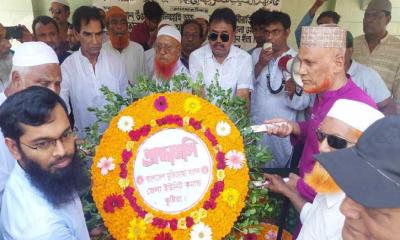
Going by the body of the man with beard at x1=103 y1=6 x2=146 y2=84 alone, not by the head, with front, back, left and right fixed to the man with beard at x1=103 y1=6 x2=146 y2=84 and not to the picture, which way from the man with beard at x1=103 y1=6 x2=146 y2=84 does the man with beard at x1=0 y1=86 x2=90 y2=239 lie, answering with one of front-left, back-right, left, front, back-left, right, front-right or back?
front

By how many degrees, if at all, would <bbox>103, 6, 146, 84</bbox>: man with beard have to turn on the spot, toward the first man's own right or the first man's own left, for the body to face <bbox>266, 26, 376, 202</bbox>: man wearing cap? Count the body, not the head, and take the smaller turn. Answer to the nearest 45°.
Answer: approximately 45° to the first man's own left

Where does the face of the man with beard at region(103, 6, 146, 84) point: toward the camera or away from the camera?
toward the camera

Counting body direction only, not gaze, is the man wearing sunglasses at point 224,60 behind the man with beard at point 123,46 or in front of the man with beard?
in front

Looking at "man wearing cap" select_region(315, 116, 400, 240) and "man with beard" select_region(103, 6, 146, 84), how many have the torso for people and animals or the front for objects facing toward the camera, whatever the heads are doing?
1

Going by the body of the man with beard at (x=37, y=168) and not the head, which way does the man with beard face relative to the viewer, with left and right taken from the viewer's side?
facing the viewer and to the right of the viewer

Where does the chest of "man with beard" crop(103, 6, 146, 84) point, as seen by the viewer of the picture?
toward the camera

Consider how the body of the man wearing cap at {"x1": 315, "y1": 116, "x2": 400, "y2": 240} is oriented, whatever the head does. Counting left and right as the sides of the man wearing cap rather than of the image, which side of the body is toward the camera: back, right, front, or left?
left

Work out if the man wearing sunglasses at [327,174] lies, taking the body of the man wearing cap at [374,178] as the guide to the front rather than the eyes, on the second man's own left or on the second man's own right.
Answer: on the second man's own right

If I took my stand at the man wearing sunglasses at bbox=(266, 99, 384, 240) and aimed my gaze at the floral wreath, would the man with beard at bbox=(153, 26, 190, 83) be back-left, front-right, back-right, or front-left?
front-right

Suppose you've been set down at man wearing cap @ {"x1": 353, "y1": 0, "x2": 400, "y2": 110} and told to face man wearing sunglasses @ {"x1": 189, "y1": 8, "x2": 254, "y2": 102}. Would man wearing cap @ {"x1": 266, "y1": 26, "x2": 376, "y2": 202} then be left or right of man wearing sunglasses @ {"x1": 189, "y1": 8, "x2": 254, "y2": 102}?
left

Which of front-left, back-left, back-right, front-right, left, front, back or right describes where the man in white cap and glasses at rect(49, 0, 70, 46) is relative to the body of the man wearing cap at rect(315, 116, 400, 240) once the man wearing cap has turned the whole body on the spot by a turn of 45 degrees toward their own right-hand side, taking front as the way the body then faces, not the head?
front

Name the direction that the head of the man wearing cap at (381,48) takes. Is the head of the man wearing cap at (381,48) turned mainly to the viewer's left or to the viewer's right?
to the viewer's left

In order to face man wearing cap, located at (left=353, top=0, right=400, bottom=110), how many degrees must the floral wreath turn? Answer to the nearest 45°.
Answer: approximately 135° to its left

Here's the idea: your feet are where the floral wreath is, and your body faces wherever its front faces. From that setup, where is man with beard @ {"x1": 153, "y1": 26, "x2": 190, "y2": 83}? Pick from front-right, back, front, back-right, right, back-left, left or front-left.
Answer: back

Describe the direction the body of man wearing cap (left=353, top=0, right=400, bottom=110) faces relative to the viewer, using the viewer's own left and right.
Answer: facing the viewer and to the left of the viewer

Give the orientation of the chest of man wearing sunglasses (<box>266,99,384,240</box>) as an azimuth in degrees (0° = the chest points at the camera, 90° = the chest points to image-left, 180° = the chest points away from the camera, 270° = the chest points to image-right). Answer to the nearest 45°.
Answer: approximately 45°

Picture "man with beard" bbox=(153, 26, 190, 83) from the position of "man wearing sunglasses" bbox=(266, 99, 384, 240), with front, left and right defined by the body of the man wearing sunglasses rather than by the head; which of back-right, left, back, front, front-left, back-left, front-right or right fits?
right

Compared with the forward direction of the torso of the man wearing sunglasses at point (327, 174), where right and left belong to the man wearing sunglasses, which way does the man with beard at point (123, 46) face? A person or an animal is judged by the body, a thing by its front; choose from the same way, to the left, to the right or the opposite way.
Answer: to the left
